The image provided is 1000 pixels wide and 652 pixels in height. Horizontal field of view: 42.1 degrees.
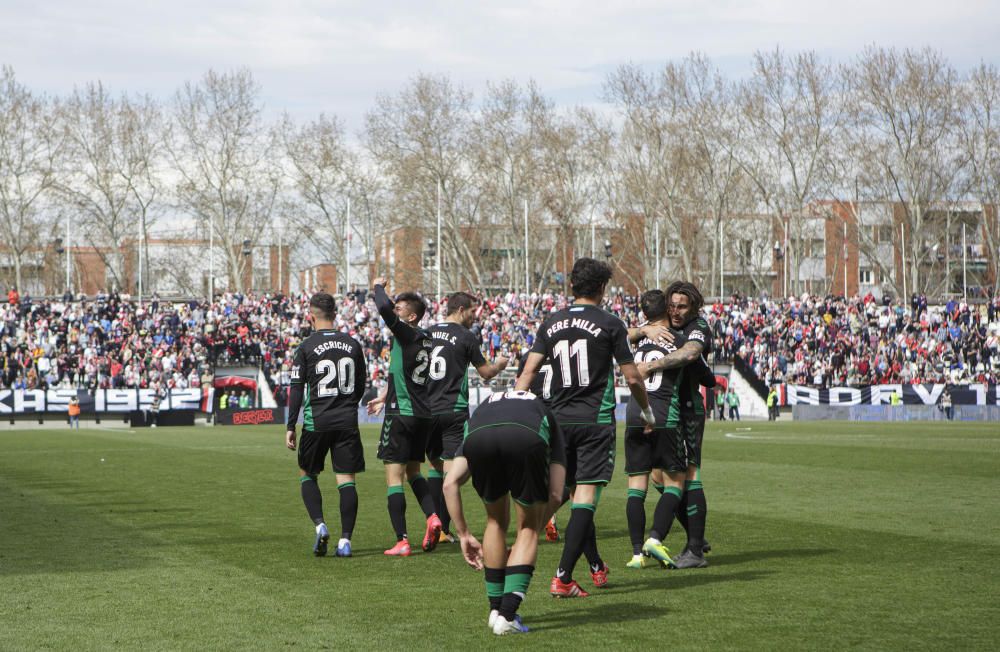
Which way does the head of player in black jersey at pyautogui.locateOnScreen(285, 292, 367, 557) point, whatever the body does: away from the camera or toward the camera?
away from the camera

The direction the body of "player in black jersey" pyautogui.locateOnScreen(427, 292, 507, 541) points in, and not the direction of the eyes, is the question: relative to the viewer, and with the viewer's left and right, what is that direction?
facing away from the viewer and to the right of the viewer

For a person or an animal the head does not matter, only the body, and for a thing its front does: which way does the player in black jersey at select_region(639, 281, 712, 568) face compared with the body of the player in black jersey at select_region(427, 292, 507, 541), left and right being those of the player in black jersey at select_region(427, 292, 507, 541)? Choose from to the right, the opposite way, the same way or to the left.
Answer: the opposite way

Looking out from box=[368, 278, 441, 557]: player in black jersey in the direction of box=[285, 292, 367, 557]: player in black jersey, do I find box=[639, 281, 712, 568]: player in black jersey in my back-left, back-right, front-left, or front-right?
back-left

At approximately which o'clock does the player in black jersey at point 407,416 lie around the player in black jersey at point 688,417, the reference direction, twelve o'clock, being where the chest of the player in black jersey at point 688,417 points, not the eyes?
the player in black jersey at point 407,416 is roughly at 2 o'clock from the player in black jersey at point 688,417.

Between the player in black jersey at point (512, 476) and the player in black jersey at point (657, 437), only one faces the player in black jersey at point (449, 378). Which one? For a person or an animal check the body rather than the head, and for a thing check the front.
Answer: the player in black jersey at point (512, 476)

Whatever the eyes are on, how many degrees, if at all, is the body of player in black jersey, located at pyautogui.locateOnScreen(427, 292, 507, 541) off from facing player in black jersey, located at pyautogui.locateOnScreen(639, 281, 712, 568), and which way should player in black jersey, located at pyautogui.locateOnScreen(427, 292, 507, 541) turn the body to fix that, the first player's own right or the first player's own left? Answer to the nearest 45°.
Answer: approximately 90° to the first player's own right

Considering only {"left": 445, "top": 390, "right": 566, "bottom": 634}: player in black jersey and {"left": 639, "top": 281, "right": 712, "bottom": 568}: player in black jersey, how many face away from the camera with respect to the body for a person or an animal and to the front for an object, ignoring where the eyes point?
1

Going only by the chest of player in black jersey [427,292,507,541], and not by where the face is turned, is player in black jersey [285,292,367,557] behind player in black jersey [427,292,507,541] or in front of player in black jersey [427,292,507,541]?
behind

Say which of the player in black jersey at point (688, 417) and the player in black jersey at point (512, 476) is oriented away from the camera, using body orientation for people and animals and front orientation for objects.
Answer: the player in black jersey at point (512, 476)

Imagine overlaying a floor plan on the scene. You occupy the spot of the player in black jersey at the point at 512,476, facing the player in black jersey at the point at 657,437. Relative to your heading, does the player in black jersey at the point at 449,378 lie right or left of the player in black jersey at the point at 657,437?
left

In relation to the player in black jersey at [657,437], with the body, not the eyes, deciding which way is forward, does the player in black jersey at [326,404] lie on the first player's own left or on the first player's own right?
on the first player's own left

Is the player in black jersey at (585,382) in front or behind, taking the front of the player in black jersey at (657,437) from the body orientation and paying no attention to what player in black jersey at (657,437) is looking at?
behind

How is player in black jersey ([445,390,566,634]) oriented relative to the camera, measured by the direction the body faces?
away from the camera
